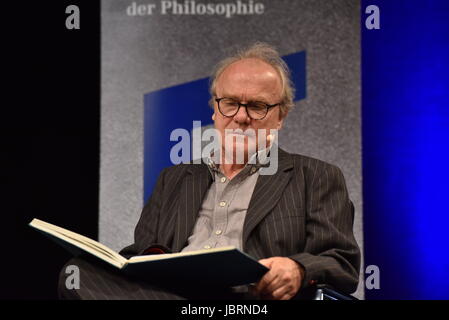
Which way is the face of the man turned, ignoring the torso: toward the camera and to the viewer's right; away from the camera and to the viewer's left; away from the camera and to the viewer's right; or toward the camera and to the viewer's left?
toward the camera and to the viewer's left

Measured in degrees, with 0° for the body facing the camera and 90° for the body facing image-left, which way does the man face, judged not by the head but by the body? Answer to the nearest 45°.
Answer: approximately 45°
